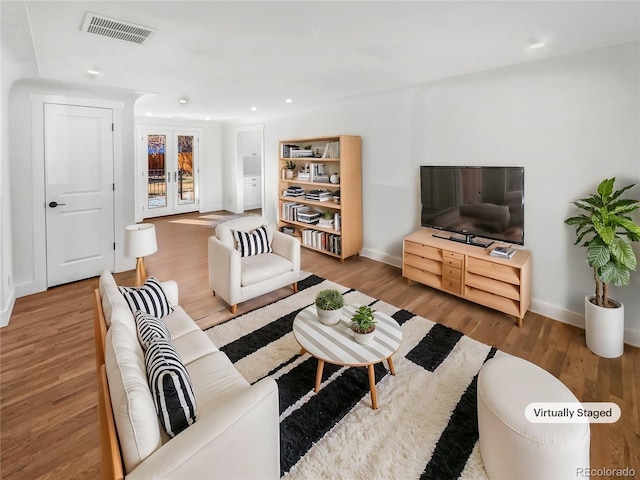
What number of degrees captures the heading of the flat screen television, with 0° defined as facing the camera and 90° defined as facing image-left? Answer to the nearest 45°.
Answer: approximately 45°

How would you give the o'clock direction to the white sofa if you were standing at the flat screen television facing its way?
The white sofa is roughly at 11 o'clock from the flat screen television.

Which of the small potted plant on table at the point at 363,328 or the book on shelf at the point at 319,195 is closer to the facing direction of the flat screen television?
the small potted plant on table

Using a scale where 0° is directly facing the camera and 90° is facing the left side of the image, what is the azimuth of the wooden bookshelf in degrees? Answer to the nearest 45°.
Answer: approximately 45°

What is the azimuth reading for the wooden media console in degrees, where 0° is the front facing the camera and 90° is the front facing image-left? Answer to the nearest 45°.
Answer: approximately 45°

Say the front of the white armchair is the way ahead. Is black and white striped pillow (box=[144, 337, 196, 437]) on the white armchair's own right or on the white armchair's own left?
on the white armchair's own right
